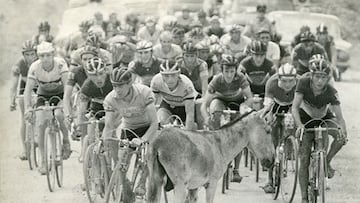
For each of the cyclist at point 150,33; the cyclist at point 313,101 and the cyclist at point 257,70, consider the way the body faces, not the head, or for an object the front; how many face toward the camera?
3

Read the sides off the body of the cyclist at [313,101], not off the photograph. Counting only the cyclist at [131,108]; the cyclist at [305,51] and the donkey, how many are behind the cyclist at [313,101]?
1

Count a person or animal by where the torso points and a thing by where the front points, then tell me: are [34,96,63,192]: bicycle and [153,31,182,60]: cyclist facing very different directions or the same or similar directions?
same or similar directions

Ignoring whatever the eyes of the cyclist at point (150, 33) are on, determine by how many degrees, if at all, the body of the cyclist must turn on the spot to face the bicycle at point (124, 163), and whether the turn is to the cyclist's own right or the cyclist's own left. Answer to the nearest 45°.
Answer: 0° — they already face it

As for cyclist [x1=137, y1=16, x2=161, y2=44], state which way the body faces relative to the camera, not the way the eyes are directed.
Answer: toward the camera

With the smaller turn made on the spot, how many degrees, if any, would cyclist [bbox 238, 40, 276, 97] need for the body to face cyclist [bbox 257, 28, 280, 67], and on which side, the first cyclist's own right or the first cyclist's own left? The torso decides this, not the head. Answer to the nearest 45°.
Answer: approximately 180°

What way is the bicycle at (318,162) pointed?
toward the camera

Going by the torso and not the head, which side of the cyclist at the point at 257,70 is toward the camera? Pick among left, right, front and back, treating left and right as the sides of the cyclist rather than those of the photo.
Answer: front

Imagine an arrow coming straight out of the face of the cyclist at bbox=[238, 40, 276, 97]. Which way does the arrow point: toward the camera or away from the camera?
toward the camera

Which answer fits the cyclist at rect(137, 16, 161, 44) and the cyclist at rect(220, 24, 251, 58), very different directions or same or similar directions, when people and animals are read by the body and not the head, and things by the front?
same or similar directions

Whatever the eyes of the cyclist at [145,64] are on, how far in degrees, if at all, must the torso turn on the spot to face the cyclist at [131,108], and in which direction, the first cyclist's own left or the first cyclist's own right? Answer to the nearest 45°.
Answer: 0° — they already face them

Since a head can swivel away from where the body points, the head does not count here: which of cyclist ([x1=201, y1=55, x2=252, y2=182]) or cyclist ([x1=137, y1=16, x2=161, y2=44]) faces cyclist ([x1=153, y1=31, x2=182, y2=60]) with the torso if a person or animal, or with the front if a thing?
cyclist ([x1=137, y1=16, x2=161, y2=44])

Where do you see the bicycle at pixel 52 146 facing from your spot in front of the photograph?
facing the viewer

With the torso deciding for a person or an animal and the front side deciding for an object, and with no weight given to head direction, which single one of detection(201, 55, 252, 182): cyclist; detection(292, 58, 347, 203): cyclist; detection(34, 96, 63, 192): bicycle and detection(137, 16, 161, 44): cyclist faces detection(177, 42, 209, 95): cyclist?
detection(137, 16, 161, 44): cyclist

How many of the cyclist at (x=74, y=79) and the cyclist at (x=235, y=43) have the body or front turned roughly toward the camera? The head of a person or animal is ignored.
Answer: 2

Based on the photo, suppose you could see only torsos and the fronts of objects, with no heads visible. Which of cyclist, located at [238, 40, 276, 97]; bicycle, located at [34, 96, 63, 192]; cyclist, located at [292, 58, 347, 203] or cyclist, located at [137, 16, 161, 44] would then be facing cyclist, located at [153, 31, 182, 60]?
cyclist, located at [137, 16, 161, 44]
